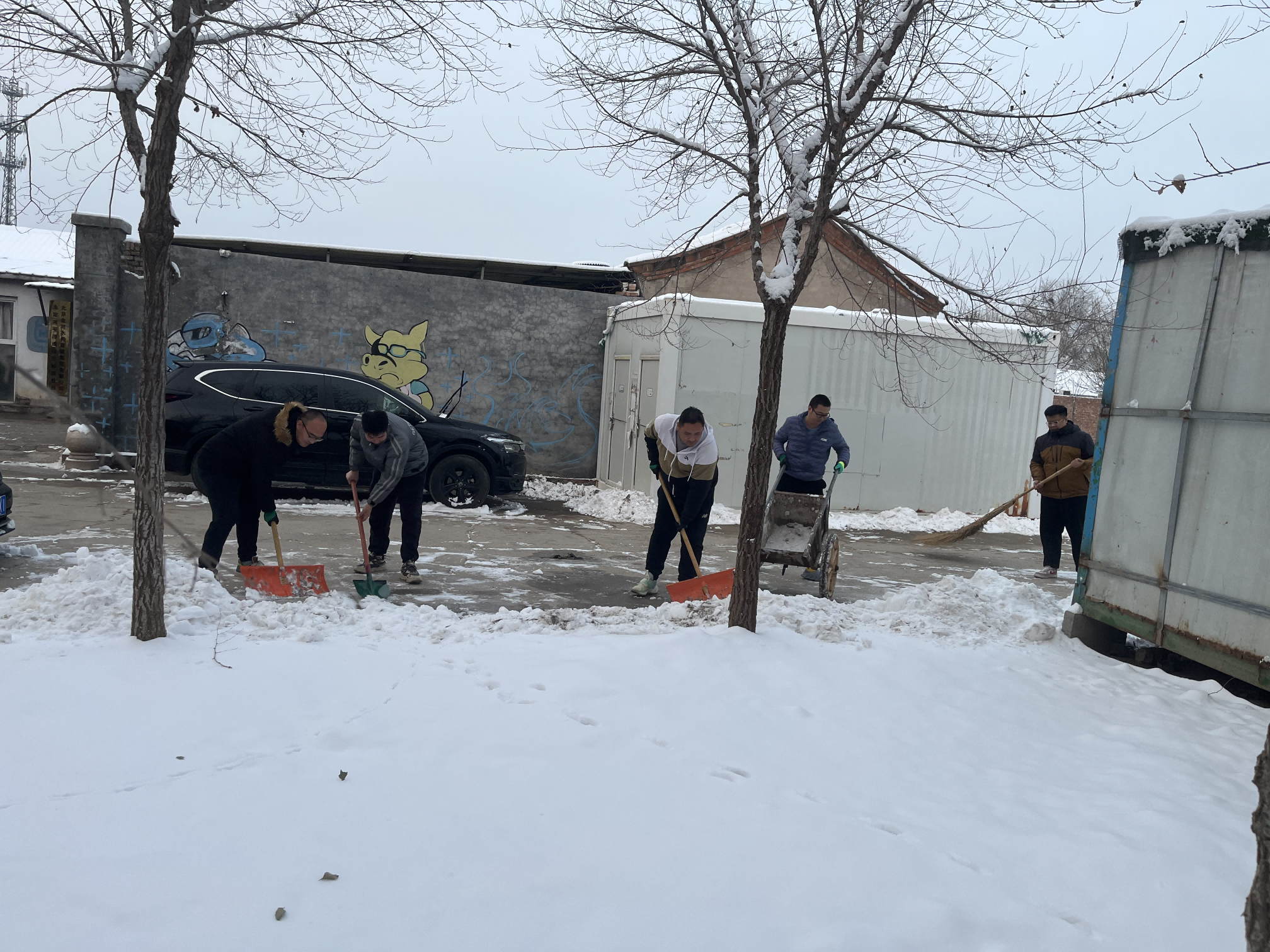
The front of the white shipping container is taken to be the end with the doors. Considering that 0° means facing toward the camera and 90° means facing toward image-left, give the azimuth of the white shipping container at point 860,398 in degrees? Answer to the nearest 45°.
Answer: approximately 45°

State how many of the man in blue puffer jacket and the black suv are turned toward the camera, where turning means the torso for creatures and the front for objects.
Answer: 1

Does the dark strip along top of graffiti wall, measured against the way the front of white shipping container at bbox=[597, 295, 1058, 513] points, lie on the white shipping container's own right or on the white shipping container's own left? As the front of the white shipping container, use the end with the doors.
on the white shipping container's own right

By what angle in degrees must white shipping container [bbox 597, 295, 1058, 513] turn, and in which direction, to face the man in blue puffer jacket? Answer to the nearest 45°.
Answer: approximately 45° to its left

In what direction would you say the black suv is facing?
to the viewer's right

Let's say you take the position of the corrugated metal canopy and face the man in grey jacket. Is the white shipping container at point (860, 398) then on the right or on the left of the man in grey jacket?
left

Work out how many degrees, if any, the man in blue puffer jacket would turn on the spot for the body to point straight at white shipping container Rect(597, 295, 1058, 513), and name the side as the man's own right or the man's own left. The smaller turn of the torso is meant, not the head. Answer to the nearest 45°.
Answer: approximately 180°

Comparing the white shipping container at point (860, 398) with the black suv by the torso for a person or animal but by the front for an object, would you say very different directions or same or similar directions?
very different directions

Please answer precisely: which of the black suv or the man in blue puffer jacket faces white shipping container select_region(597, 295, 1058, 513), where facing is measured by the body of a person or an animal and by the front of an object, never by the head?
the black suv

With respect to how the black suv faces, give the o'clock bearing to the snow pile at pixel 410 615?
The snow pile is roughly at 3 o'clock from the black suv.
